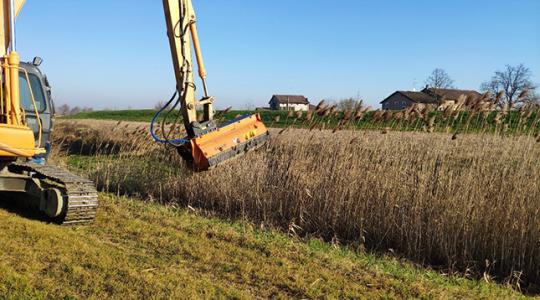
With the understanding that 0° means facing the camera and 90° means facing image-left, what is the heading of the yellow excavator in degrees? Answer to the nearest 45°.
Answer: approximately 315°

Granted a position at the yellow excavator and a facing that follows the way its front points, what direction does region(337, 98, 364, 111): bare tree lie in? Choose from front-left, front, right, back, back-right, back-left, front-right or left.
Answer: front-left
